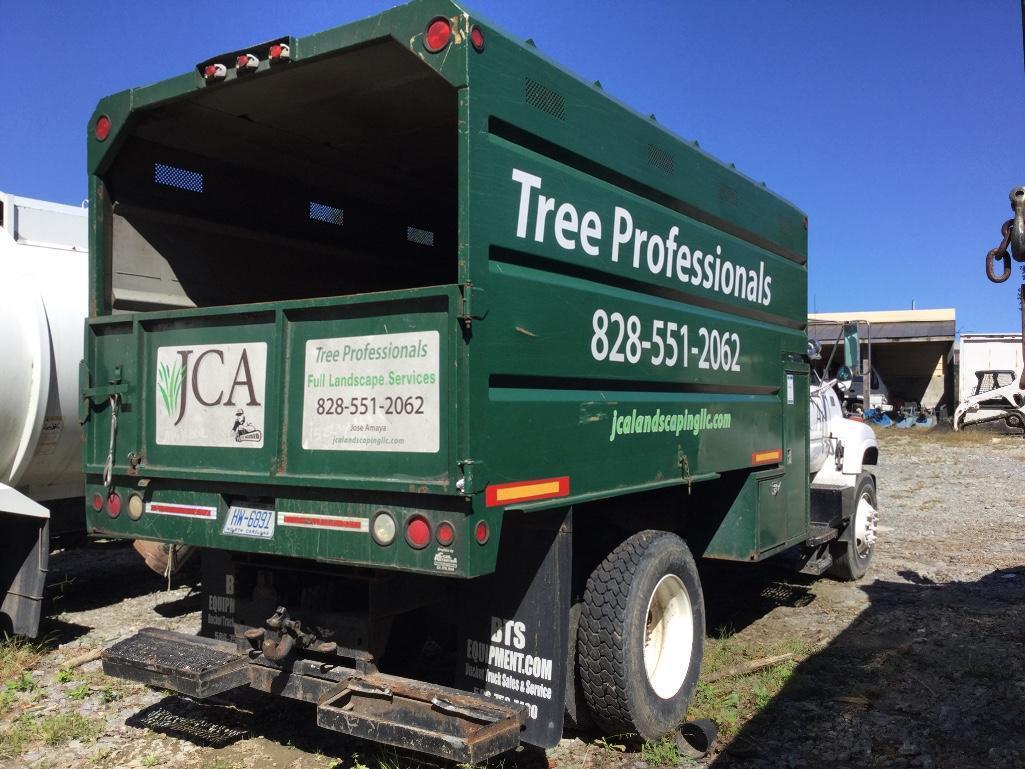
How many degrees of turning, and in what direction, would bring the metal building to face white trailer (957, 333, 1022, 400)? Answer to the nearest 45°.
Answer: approximately 45° to its left

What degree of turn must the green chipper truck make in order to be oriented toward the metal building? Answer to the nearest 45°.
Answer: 0° — it already faces it

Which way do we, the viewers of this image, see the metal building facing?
facing the viewer

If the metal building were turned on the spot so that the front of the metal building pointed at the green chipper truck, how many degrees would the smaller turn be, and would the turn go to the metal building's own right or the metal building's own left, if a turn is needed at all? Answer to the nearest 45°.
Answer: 0° — it already faces it

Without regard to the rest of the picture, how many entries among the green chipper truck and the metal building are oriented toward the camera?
1

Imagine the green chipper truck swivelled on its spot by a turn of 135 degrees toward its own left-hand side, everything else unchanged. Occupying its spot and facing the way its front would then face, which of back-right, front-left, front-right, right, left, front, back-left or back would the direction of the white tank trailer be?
front-right

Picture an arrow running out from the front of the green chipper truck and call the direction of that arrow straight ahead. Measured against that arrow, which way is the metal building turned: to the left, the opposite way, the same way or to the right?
the opposite way

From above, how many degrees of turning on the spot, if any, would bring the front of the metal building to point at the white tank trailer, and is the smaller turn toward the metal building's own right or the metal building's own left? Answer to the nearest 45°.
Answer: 0° — it already faces it

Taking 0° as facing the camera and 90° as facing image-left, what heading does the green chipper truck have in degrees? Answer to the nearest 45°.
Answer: approximately 225°

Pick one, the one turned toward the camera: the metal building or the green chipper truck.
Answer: the metal building

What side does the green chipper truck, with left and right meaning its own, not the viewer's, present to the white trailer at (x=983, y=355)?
front
